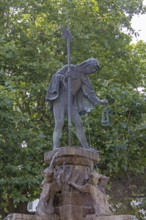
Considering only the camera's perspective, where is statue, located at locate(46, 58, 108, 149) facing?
facing the viewer and to the right of the viewer
